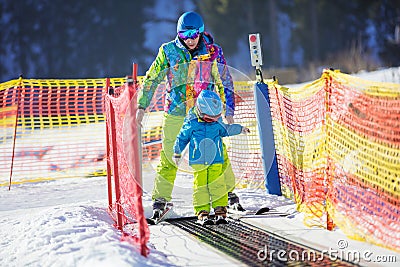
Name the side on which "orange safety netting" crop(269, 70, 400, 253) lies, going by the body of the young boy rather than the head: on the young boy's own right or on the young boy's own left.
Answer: on the young boy's own left

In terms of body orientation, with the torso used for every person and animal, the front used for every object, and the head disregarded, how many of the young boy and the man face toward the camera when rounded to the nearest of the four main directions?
2

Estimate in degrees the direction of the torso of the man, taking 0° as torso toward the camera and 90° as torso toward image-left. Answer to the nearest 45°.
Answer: approximately 0°

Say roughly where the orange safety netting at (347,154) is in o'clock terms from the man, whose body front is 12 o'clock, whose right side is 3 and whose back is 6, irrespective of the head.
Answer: The orange safety netting is roughly at 10 o'clock from the man.
